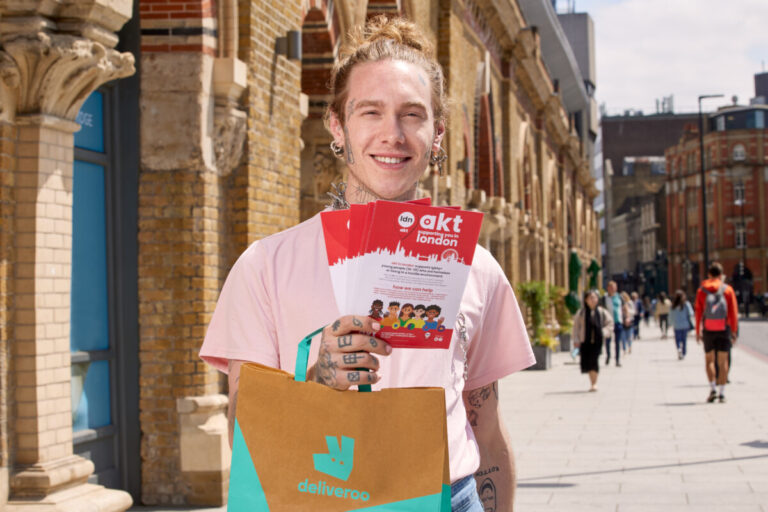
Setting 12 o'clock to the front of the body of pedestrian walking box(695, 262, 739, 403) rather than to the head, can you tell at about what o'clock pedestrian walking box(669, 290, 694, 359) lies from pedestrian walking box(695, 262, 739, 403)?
pedestrian walking box(669, 290, 694, 359) is roughly at 12 o'clock from pedestrian walking box(695, 262, 739, 403).

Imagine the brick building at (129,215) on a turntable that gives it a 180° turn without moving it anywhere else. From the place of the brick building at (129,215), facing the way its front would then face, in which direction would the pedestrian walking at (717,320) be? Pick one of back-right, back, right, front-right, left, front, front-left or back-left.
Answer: right

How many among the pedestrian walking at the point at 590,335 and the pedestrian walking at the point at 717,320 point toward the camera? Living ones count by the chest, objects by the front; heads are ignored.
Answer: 1

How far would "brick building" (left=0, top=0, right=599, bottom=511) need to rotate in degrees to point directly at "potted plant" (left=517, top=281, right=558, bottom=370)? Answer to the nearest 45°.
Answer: approximately 90° to its left

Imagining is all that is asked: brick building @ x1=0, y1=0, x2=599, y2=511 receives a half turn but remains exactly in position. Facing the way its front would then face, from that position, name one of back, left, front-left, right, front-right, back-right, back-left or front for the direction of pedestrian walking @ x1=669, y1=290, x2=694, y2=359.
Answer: right

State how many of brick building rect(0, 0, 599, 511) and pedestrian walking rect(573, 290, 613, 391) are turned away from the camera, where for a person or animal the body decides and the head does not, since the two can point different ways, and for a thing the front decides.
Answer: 0

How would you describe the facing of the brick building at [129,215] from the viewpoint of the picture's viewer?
facing the viewer and to the right of the viewer

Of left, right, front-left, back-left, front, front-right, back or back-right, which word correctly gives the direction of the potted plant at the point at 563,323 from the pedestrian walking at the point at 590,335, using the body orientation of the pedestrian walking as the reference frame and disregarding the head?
back

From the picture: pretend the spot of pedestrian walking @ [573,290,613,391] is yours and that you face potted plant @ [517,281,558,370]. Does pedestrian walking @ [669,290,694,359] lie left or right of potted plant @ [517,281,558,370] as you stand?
right

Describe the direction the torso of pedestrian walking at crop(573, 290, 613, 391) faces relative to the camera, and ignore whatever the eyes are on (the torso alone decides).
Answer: toward the camera

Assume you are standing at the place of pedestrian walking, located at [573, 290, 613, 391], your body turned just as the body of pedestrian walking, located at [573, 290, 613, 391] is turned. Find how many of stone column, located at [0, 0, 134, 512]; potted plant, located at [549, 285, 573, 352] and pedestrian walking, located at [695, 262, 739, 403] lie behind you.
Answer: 1

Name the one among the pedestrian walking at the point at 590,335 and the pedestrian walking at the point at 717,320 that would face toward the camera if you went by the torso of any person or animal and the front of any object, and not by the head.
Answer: the pedestrian walking at the point at 590,335

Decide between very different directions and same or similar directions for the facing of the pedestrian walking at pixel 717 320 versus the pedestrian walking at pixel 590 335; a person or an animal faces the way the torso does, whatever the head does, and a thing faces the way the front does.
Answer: very different directions

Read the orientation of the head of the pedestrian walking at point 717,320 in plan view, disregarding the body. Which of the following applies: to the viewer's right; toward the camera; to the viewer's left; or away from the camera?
away from the camera

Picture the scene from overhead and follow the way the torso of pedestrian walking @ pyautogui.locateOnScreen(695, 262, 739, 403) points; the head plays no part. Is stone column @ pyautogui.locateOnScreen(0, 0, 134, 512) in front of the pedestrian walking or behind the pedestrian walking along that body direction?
behind

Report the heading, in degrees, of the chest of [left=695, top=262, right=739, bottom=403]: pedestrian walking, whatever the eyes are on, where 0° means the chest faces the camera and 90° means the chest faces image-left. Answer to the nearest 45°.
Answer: approximately 180°
